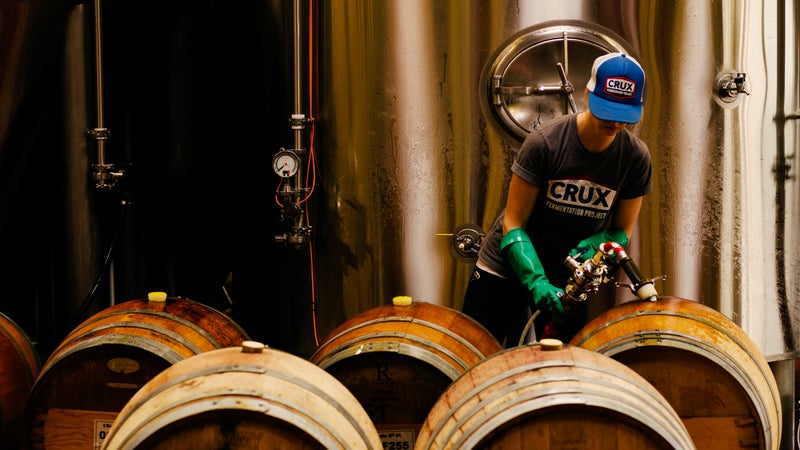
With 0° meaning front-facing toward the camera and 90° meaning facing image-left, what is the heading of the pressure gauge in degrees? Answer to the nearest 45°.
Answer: approximately 0°

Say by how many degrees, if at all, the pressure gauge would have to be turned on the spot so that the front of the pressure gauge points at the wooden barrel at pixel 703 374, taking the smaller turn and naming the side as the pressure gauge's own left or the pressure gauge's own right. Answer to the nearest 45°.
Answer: approximately 45° to the pressure gauge's own left

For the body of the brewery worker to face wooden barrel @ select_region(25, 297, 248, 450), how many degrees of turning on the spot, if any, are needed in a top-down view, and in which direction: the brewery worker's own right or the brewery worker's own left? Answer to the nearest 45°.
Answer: approximately 135° to the brewery worker's own right

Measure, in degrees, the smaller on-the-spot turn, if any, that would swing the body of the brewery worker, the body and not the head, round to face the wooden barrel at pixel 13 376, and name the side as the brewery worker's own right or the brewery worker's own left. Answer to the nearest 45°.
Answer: approximately 135° to the brewery worker's own right

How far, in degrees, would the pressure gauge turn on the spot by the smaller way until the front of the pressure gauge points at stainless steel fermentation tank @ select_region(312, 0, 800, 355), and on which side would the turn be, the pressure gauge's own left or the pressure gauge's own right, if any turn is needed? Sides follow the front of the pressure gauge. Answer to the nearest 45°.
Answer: approximately 90° to the pressure gauge's own left

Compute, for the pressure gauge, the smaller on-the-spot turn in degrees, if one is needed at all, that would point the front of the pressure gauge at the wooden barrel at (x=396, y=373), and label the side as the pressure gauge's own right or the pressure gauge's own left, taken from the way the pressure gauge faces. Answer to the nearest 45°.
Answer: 0° — it already faces it

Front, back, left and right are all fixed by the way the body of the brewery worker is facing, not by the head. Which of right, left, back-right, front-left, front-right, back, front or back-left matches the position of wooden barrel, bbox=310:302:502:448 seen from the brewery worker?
right

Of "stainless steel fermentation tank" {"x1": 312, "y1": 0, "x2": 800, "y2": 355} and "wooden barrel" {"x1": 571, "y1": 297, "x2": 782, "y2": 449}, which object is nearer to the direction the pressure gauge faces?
the wooden barrel

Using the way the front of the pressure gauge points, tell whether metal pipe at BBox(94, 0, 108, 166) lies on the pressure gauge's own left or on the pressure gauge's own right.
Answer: on the pressure gauge's own right

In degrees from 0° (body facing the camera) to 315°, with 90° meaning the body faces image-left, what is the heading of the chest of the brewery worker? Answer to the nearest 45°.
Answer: approximately 315°

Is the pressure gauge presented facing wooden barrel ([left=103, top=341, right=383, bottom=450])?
yes
